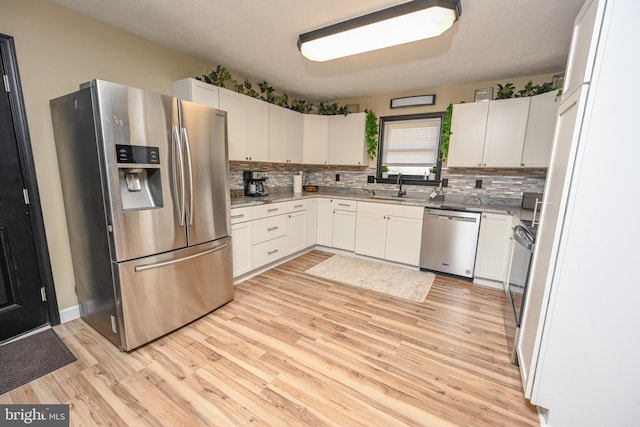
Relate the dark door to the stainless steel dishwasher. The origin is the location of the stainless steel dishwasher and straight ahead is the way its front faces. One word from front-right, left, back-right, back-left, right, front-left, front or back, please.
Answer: front-right

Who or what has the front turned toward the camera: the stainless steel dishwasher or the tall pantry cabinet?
the stainless steel dishwasher

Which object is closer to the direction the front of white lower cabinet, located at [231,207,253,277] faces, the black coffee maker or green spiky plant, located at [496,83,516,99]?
the green spiky plant

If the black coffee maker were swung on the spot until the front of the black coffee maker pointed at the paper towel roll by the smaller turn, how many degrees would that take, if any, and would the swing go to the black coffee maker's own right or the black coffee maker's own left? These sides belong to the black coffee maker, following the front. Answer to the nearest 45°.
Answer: approximately 90° to the black coffee maker's own left

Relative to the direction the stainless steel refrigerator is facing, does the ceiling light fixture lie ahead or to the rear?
ahead

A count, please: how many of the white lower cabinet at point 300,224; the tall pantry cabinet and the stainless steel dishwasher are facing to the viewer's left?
1

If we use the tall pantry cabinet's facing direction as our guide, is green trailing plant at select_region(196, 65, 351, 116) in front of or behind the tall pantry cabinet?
in front

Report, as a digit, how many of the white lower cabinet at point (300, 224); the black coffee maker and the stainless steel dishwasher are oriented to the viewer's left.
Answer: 0

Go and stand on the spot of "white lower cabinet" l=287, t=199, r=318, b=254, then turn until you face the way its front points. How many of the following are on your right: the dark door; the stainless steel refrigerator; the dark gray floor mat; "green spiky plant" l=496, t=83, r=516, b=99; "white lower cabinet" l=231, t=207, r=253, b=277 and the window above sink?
4

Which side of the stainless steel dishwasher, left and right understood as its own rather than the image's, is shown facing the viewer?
front

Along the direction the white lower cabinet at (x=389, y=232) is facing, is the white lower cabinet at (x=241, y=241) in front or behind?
in front

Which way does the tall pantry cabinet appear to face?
to the viewer's left

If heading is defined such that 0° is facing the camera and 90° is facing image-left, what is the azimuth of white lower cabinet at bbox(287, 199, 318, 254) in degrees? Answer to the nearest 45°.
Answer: approximately 315°

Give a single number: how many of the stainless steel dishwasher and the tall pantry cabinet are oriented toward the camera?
1

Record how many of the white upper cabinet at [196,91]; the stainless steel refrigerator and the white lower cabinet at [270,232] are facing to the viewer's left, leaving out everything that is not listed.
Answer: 0

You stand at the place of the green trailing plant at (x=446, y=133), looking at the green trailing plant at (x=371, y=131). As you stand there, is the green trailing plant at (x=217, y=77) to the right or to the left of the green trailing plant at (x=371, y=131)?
left

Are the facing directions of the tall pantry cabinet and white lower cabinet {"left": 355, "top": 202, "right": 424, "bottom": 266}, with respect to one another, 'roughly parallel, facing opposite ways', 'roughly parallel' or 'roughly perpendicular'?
roughly perpendicular

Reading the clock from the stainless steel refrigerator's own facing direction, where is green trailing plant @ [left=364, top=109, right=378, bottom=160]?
The green trailing plant is roughly at 10 o'clock from the stainless steel refrigerator.

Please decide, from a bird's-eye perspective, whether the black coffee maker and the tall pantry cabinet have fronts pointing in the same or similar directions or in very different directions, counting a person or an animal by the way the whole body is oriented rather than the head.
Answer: very different directions
